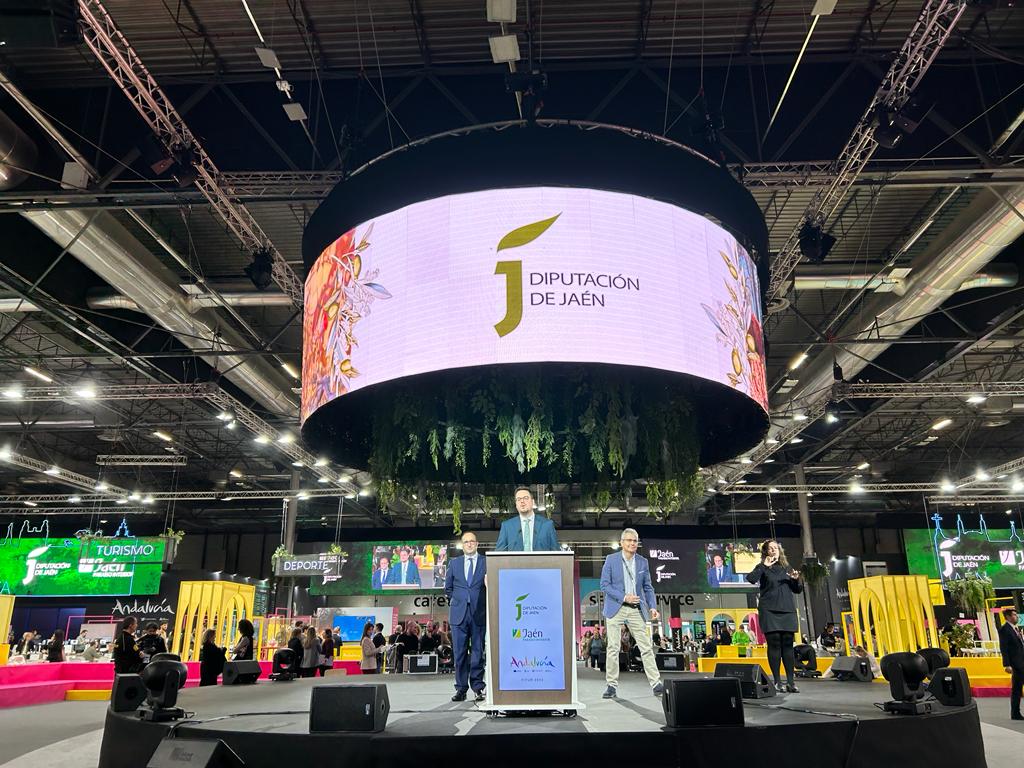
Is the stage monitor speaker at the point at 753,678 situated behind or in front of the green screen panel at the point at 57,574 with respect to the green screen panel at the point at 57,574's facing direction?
in front

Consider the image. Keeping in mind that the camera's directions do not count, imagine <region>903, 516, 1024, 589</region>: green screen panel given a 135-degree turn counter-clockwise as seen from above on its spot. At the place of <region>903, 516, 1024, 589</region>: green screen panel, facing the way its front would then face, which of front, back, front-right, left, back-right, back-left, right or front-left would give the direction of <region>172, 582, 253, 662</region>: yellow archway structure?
back

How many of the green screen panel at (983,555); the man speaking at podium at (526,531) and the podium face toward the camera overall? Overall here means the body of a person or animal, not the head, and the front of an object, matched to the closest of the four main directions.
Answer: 3

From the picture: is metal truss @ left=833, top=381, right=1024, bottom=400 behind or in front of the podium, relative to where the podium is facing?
behind

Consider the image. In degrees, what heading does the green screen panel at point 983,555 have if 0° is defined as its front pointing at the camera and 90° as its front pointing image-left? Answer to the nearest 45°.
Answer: approximately 0°

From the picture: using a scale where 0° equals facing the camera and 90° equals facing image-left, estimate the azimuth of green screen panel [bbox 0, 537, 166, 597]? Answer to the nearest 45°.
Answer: approximately 0°

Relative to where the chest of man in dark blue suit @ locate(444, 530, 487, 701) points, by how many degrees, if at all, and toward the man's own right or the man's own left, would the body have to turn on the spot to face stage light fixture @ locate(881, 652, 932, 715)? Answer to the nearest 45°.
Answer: approximately 45° to the man's own left

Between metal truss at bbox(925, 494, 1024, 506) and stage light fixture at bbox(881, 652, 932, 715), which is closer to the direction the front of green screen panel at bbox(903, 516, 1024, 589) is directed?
the stage light fixture
